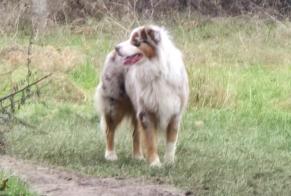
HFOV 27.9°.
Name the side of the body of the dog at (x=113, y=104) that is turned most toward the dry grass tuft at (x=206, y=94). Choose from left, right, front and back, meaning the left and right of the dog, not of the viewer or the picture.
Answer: left

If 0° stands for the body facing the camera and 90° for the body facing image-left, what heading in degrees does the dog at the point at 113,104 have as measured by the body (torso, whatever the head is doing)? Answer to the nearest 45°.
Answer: approximately 315°

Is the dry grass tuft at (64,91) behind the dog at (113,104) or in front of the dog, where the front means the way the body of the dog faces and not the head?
behind
